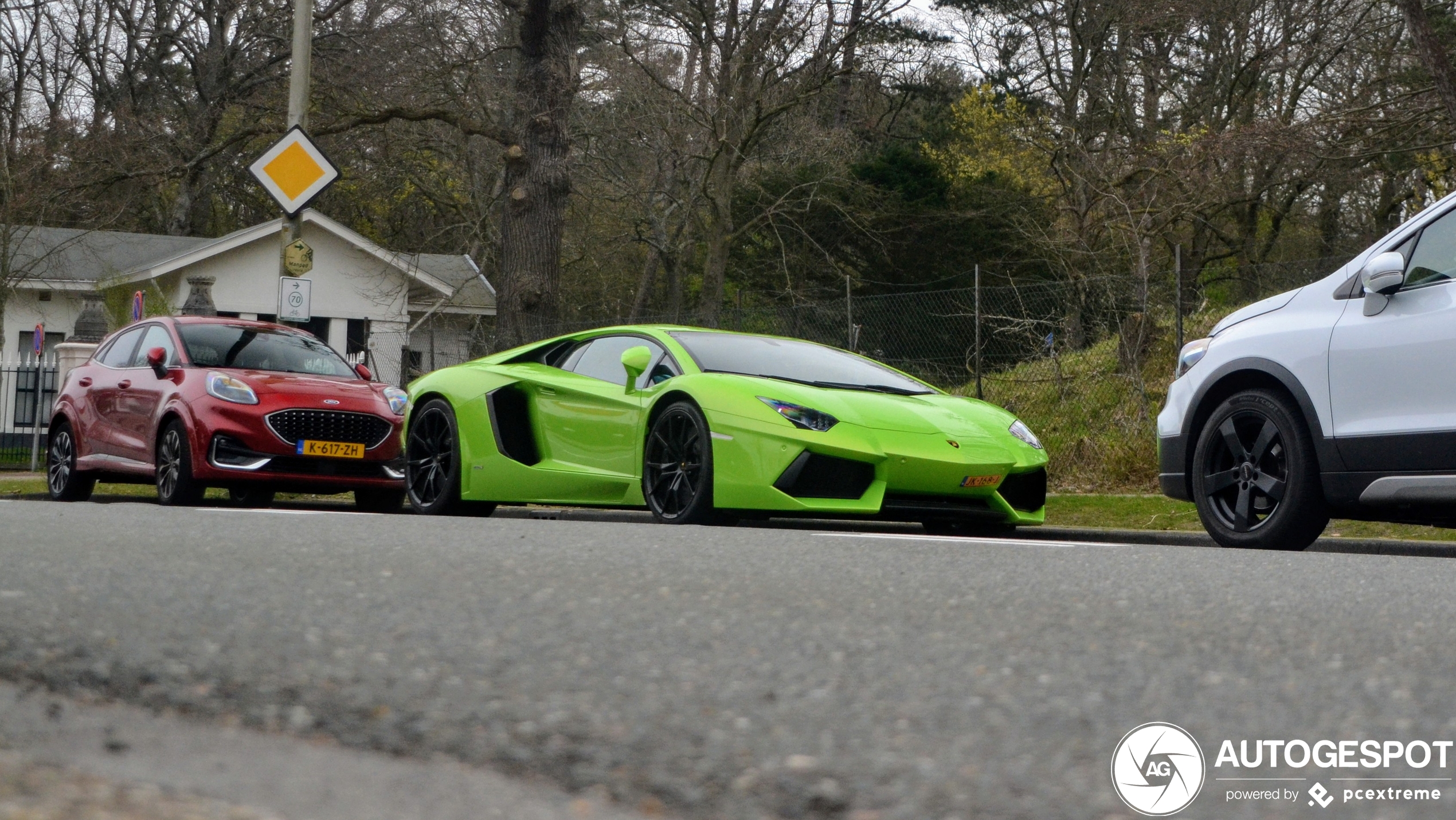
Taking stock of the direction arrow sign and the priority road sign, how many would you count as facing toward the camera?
2

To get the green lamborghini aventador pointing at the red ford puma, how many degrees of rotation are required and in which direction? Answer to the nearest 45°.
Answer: approximately 180°

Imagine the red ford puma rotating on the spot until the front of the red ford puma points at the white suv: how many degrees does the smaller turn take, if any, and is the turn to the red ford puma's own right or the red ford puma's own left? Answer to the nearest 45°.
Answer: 0° — it already faces it

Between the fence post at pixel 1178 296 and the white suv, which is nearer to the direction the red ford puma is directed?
the white suv

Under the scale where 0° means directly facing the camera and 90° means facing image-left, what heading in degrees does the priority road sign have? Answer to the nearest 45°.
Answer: approximately 0°

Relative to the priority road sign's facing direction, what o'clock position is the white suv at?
The white suv is roughly at 11 o'clock from the priority road sign.

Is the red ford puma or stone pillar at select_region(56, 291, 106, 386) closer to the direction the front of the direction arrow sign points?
the red ford puma

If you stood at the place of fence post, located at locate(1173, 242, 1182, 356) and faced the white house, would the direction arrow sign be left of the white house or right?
left

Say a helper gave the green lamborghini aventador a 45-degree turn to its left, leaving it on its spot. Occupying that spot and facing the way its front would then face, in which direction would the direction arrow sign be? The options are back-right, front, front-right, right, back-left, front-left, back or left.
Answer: back-left

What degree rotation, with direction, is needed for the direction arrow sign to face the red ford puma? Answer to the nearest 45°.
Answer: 0° — it already faces it

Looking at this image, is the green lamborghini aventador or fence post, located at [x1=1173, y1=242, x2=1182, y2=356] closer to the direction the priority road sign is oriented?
the green lamborghini aventador
